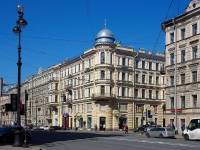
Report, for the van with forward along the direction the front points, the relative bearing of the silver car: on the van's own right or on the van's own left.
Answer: on the van's own right

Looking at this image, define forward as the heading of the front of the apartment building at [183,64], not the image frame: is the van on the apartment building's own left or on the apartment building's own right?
on the apartment building's own left

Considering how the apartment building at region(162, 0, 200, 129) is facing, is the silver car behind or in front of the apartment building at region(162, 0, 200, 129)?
in front

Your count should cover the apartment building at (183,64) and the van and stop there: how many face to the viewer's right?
0

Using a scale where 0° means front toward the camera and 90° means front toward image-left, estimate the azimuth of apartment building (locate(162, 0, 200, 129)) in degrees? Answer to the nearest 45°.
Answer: approximately 45°

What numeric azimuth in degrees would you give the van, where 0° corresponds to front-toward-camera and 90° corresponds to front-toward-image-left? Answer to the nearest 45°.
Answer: approximately 90°
